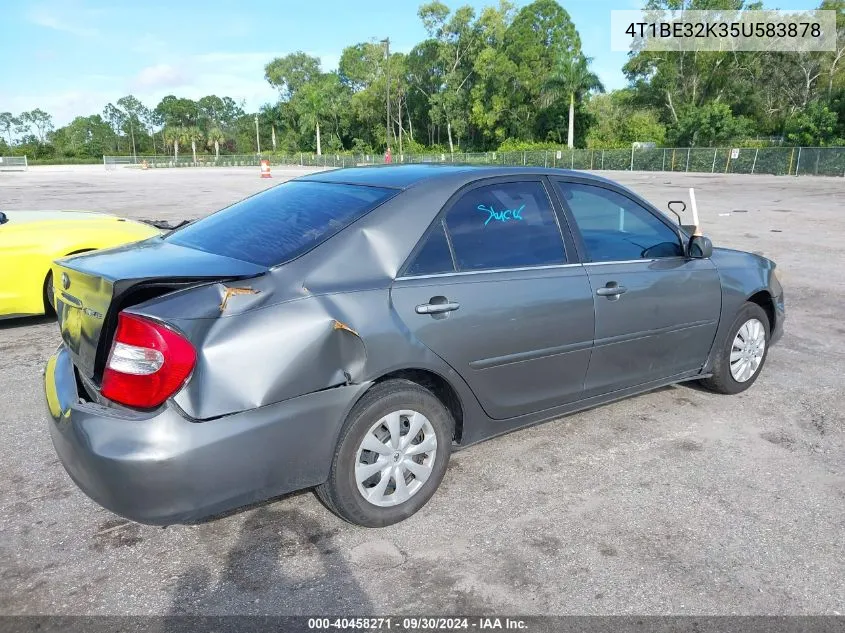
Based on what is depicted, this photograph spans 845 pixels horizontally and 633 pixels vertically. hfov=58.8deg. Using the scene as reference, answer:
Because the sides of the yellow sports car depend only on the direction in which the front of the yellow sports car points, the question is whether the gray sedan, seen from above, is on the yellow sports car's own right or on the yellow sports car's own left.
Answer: on the yellow sports car's own right

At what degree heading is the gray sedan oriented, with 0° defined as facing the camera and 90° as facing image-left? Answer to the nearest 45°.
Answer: approximately 225°

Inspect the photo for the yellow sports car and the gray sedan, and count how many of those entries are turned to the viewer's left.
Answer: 0

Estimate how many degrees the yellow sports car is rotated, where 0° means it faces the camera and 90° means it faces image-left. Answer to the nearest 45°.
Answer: approximately 270°

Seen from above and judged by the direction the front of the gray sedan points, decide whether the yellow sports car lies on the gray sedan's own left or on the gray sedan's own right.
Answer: on the gray sedan's own left
